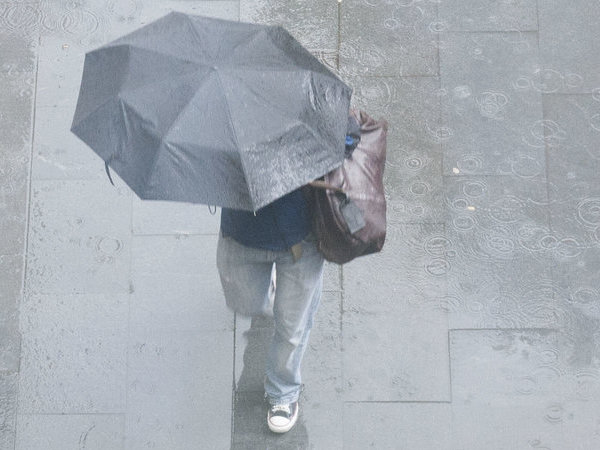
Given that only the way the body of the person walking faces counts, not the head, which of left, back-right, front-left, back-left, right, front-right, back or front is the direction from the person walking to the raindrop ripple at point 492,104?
back-left

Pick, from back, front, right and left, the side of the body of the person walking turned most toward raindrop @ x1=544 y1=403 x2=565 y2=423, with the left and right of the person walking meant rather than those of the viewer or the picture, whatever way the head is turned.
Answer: left

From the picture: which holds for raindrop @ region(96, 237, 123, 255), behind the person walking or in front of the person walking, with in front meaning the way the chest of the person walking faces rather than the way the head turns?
behind

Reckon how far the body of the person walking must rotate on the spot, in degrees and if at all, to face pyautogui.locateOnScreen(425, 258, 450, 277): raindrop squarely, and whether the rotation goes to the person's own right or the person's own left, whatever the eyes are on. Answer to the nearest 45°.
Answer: approximately 135° to the person's own left

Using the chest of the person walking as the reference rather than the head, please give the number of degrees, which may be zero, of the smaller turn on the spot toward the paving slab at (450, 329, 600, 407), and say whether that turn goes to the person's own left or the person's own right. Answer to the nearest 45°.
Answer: approximately 90° to the person's own left

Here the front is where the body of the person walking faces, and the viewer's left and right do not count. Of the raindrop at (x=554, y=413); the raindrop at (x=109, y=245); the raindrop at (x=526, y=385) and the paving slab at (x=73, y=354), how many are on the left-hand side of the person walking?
2

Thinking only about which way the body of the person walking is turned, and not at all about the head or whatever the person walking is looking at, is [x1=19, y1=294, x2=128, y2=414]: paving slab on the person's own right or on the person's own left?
on the person's own right

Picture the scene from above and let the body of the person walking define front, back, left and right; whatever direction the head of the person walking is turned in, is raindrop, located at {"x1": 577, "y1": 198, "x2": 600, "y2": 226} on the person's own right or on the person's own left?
on the person's own left

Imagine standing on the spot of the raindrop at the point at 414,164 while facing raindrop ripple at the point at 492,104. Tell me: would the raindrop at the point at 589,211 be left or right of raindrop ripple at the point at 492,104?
right
